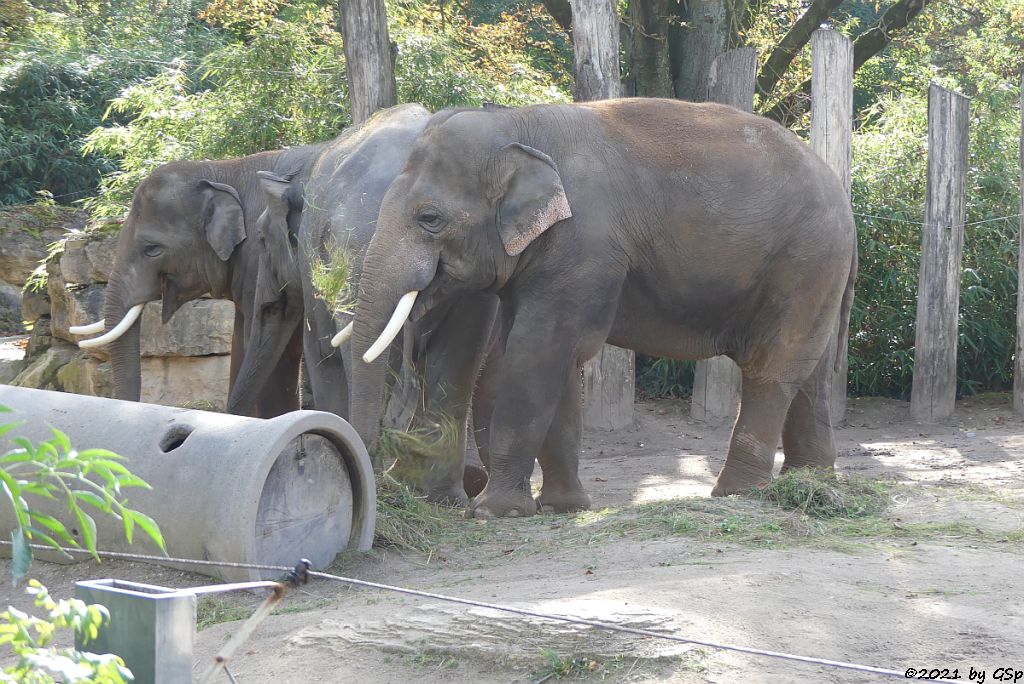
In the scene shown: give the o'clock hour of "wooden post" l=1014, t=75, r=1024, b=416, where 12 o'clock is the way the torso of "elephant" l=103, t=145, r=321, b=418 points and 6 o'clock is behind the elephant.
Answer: The wooden post is roughly at 6 o'clock from the elephant.

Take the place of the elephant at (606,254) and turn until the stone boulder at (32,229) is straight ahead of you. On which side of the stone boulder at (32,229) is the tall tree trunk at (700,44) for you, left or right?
right

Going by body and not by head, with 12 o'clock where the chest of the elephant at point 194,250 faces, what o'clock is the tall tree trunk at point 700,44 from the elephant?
The tall tree trunk is roughly at 5 o'clock from the elephant.

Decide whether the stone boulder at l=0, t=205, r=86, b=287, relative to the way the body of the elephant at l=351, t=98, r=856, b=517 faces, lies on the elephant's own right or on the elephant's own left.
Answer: on the elephant's own right

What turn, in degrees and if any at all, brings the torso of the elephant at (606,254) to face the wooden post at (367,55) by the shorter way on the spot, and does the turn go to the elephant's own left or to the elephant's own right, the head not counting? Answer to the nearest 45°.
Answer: approximately 45° to the elephant's own right

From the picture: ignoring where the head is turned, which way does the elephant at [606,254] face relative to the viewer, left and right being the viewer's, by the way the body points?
facing to the left of the viewer

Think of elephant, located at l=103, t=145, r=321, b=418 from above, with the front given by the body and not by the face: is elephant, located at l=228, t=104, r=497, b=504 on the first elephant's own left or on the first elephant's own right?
on the first elephant's own left

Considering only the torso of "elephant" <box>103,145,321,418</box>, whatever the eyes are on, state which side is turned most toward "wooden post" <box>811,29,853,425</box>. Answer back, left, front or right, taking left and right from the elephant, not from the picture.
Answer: back

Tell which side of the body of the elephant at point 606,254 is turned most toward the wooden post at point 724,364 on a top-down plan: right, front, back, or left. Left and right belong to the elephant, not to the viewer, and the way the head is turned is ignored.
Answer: right

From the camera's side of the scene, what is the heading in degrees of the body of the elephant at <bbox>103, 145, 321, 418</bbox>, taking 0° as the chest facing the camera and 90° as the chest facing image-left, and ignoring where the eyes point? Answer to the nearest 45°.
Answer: approximately 90°

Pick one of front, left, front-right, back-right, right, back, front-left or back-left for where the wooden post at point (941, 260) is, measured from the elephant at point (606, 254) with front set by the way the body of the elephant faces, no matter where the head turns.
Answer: back-right

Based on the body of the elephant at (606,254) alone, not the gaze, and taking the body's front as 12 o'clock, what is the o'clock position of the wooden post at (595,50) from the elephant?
The wooden post is roughly at 3 o'clock from the elephant.

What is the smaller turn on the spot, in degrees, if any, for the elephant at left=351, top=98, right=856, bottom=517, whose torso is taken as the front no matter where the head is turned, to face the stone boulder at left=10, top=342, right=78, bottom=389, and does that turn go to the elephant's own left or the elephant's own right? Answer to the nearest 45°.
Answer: approximately 45° to the elephant's own right

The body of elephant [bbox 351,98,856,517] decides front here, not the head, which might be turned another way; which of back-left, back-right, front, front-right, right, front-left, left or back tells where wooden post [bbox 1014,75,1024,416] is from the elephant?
back-right

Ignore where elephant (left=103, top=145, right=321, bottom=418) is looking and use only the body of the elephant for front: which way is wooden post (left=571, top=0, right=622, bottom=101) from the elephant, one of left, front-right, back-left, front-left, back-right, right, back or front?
back
